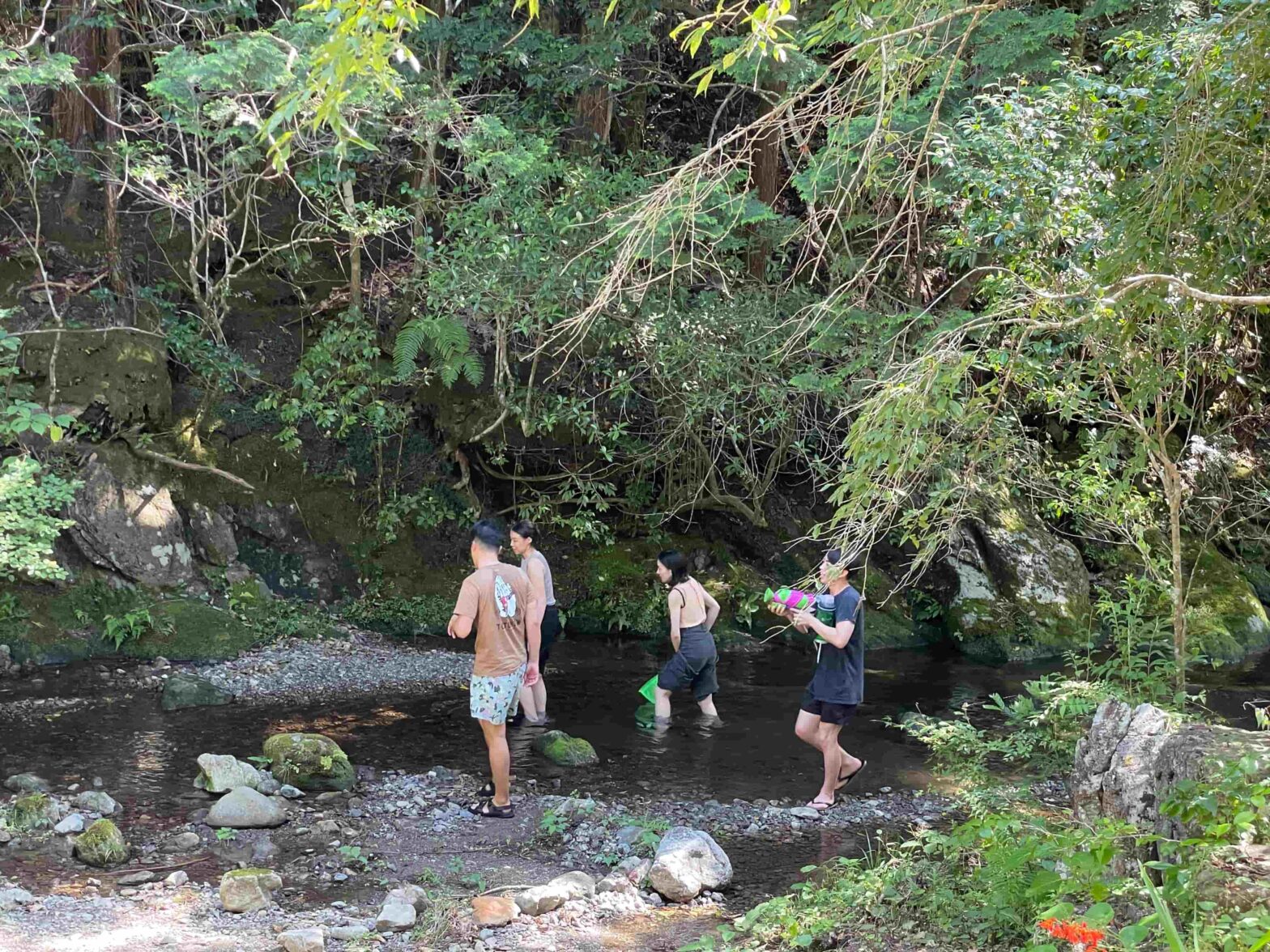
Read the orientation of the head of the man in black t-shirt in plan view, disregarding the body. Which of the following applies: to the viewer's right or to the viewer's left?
to the viewer's left

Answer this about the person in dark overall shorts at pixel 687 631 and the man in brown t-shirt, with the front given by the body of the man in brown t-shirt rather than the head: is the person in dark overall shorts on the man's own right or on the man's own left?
on the man's own right

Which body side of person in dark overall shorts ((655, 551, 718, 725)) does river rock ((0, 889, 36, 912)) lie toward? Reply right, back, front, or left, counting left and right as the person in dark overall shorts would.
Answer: left

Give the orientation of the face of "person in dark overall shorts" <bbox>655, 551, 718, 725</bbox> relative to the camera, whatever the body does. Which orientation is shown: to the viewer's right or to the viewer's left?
to the viewer's left

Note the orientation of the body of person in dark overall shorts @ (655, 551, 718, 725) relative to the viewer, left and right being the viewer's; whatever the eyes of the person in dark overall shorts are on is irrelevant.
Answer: facing away from the viewer and to the left of the viewer

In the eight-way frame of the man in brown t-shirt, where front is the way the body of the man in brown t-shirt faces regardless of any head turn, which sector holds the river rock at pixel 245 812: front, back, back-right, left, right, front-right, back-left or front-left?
front-left

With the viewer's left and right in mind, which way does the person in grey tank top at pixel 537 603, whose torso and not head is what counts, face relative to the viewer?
facing to the left of the viewer

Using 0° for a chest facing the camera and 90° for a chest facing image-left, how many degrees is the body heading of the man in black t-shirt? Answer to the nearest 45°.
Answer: approximately 90°

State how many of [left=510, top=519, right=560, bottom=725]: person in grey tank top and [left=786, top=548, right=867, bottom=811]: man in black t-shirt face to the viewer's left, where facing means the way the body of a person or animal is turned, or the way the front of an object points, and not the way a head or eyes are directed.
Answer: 2

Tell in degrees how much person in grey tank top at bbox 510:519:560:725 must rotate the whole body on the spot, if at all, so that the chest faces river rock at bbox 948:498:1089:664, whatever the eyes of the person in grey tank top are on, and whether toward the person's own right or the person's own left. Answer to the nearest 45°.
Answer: approximately 135° to the person's own right
